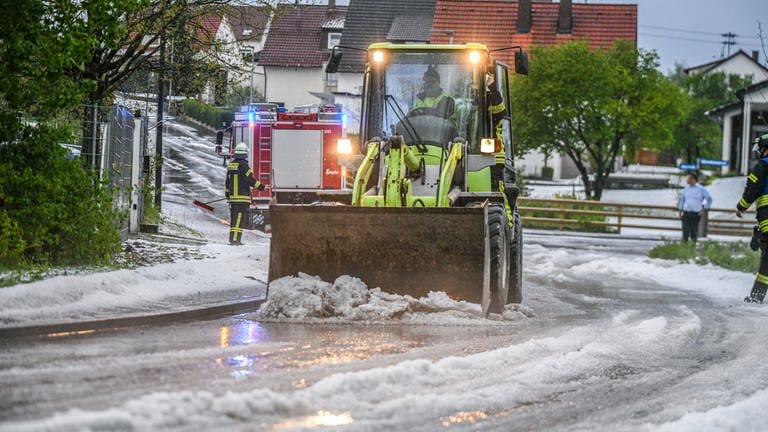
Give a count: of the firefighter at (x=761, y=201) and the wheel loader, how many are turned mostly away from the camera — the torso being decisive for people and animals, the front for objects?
0

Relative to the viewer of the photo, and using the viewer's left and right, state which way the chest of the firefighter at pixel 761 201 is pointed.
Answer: facing to the left of the viewer

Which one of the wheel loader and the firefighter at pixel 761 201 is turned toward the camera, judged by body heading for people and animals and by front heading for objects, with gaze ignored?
the wheel loader

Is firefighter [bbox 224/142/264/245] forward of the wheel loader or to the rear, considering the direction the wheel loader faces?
to the rear

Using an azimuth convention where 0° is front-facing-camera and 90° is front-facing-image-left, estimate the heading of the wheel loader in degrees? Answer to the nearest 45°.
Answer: approximately 0°

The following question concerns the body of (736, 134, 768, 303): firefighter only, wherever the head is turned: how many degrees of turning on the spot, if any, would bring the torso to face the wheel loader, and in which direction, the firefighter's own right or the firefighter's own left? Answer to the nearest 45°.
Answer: approximately 45° to the firefighter's own left

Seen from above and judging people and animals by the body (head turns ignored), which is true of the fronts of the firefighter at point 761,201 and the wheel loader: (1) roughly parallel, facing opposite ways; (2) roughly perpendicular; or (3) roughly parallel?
roughly perpendicular

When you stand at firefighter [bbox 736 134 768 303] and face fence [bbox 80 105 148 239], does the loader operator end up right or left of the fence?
left
